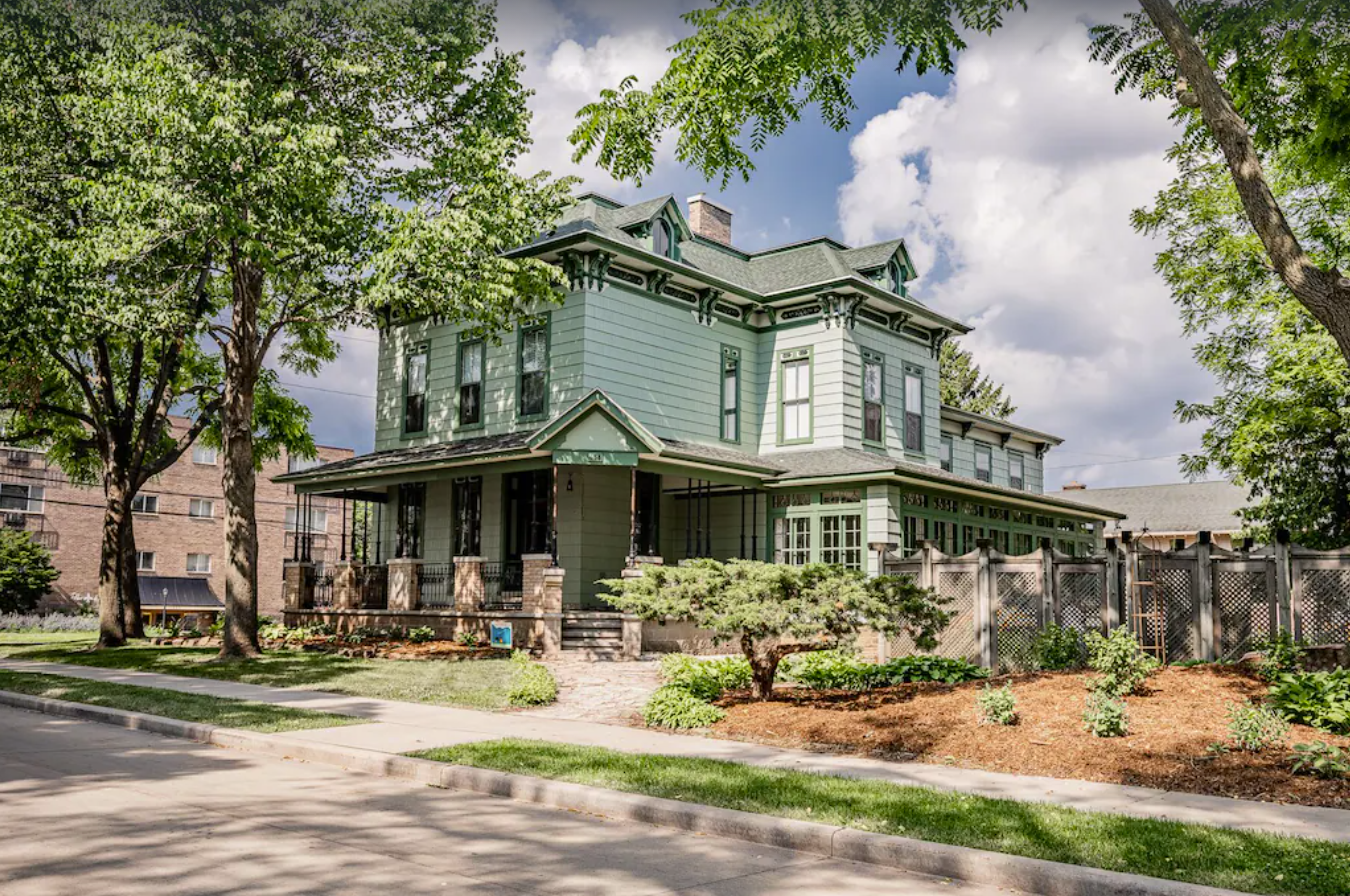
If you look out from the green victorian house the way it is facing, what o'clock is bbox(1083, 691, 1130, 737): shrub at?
The shrub is roughly at 10 o'clock from the green victorian house.

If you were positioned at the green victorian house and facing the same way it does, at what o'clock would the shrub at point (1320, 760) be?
The shrub is roughly at 10 o'clock from the green victorian house.

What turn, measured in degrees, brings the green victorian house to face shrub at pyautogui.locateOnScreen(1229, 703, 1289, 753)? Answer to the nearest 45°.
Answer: approximately 45° to its left

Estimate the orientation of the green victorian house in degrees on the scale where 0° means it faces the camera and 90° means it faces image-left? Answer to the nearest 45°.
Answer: approximately 45°

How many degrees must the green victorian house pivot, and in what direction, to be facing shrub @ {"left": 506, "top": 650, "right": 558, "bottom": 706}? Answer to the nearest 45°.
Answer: approximately 45° to its left

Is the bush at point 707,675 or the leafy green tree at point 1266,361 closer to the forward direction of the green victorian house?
the bush

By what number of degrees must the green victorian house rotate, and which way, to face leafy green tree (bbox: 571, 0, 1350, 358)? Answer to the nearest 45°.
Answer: approximately 45° to its left

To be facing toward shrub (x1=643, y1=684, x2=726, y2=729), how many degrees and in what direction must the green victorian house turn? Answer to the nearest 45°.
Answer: approximately 45° to its left

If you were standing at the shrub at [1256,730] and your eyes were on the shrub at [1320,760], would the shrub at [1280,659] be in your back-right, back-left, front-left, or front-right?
back-left

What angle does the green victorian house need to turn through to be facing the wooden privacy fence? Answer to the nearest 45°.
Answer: approximately 90° to its left

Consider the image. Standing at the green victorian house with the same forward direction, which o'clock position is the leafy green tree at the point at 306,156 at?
The leafy green tree is roughly at 12 o'clock from the green victorian house.
